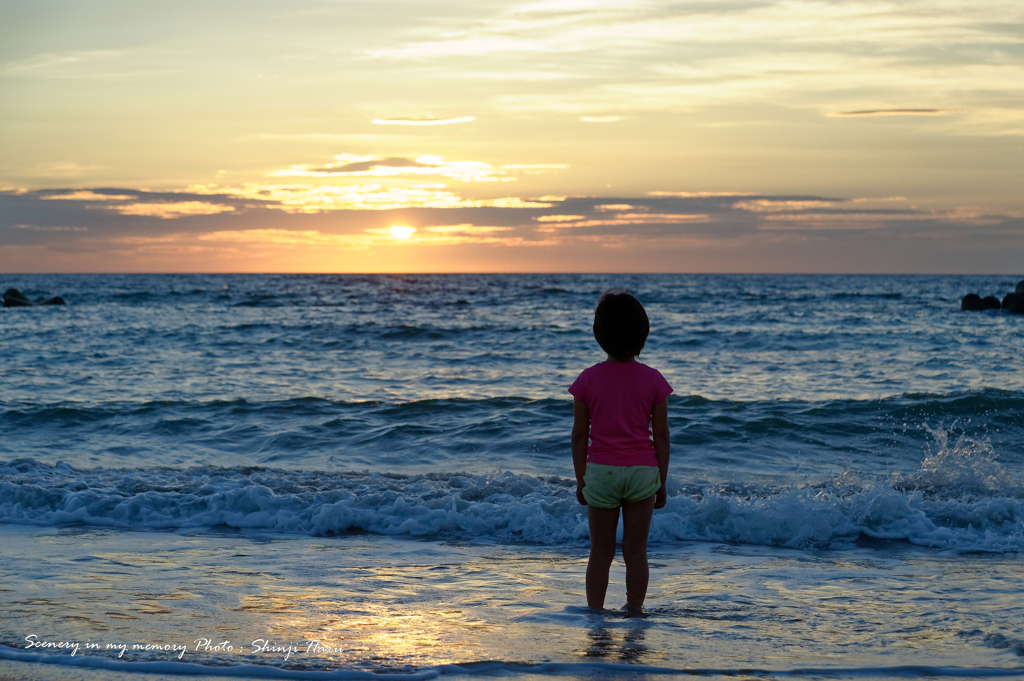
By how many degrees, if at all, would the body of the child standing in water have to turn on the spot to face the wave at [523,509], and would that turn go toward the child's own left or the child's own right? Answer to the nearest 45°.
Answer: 0° — they already face it

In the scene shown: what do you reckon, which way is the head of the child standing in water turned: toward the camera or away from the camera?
away from the camera

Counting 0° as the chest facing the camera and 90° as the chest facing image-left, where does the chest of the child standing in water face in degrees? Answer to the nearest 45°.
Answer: approximately 180°

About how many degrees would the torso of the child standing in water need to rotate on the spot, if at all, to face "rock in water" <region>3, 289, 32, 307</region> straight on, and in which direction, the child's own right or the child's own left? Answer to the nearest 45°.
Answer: approximately 45° to the child's own left

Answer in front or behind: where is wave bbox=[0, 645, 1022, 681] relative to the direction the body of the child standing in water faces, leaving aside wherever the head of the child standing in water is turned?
behind
